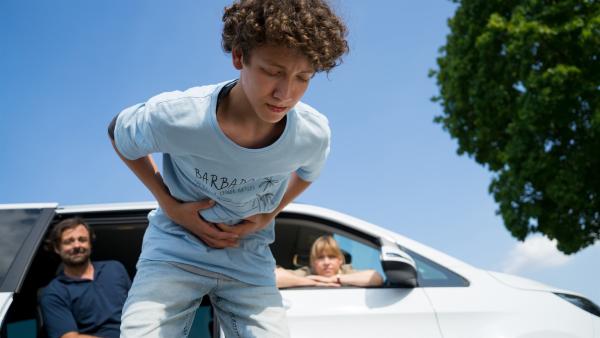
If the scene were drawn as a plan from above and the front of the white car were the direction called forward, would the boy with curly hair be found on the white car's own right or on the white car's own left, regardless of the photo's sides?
on the white car's own right

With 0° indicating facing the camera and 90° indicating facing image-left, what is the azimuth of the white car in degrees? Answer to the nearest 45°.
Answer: approximately 270°

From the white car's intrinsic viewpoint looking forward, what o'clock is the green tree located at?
The green tree is roughly at 10 o'clock from the white car.

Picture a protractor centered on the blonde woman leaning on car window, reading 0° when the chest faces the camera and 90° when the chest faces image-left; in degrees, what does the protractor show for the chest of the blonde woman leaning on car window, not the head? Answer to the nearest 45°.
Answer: approximately 0°

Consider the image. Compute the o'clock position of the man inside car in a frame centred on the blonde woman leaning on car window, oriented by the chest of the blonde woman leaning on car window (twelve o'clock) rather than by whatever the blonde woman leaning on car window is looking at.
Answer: The man inside car is roughly at 3 o'clock from the blonde woman leaning on car window.

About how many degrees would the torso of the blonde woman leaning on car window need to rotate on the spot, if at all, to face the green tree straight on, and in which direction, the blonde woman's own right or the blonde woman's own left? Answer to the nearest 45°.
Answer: approximately 135° to the blonde woman's own left
